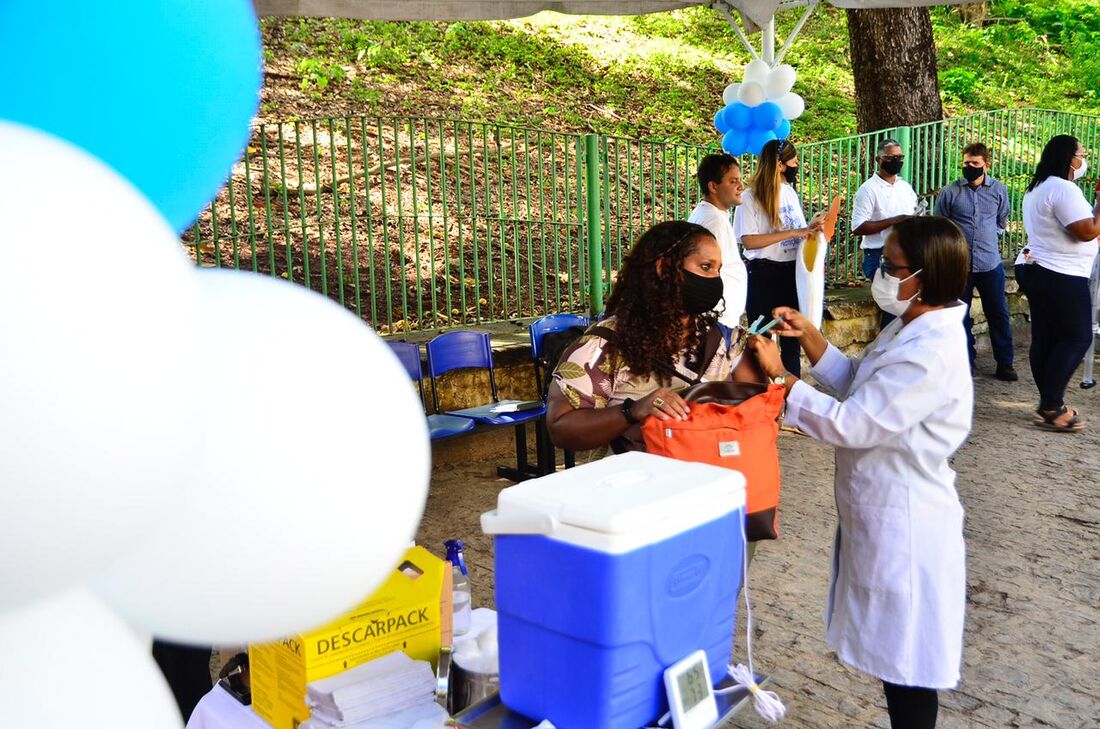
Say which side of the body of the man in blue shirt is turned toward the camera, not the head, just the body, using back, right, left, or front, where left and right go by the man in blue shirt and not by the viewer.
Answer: front

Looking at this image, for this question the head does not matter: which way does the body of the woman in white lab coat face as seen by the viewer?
to the viewer's left

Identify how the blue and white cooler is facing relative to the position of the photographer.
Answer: facing the viewer and to the right of the viewer

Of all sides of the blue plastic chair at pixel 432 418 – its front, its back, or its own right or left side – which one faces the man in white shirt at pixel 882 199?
left

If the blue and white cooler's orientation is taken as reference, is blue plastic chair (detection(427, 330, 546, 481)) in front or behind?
behind

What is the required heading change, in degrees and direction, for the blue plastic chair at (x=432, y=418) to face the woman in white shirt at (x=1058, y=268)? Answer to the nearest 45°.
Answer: approximately 45° to its left

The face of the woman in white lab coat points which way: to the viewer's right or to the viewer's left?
to the viewer's left

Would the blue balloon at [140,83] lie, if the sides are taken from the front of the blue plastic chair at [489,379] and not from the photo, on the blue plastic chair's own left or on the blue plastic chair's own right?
on the blue plastic chair's own right

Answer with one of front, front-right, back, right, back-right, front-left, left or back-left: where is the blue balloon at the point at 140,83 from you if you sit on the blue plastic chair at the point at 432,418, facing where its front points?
front-right

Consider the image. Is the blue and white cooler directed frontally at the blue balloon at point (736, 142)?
no

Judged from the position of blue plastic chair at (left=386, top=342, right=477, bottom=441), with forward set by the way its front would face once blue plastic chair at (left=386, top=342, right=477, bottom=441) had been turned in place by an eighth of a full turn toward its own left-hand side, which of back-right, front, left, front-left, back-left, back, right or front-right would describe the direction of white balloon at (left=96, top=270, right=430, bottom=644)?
right

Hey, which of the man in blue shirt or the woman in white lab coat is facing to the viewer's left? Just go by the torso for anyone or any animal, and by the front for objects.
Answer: the woman in white lab coat
